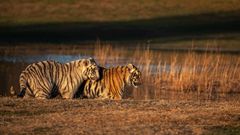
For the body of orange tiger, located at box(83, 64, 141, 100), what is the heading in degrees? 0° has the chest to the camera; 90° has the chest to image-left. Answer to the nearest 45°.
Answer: approximately 270°
